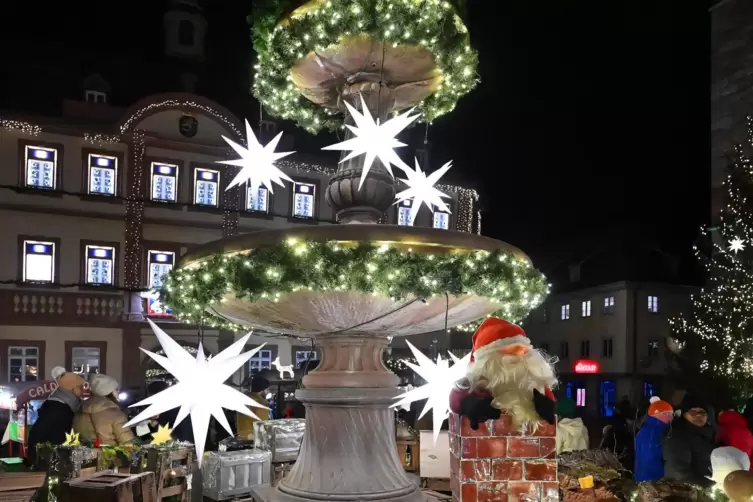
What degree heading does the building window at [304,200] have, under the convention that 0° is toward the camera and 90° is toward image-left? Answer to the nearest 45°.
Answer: approximately 0°

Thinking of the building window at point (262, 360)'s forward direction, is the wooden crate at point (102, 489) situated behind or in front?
in front

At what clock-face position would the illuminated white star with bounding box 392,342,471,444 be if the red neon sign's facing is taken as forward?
The illuminated white star is roughly at 12 o'clock from the red neon sign.

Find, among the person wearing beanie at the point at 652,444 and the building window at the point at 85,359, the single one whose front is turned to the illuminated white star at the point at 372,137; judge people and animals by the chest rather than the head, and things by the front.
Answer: the building window

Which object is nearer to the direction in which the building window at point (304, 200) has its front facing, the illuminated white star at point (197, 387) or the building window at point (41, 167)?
the illuminated white star

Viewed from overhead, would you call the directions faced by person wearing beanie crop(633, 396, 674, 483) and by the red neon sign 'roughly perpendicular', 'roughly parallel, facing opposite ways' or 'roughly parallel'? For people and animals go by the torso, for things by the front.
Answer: roughly perpendicular
